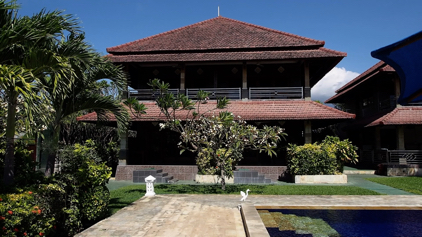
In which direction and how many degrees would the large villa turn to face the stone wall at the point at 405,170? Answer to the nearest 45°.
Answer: approximately 90° to its left

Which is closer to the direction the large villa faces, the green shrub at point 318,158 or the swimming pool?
the swimming pool

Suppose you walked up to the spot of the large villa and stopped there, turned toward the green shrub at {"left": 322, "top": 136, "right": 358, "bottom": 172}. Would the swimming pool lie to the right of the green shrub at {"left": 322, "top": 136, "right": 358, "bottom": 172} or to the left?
right

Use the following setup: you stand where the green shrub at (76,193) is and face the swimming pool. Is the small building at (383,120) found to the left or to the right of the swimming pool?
left

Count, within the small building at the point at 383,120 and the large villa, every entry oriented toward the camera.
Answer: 2

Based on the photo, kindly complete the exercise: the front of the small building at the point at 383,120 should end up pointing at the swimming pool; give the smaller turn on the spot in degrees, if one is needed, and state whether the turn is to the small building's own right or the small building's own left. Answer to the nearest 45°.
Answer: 0° — it already faces it

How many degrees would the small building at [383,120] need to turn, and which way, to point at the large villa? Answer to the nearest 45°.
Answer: approximately 45° to its right

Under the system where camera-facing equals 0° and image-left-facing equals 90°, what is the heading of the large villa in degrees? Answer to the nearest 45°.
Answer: approximately 0°
